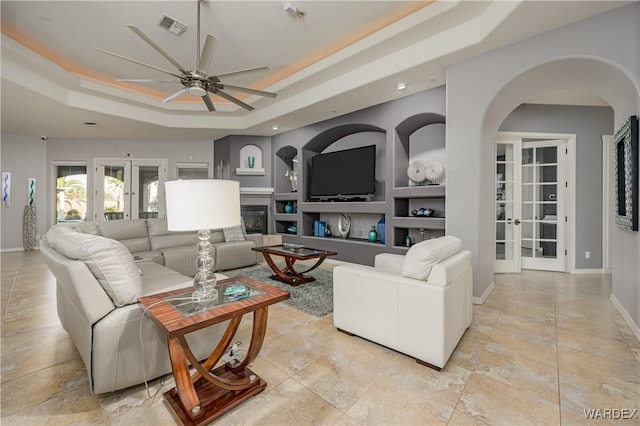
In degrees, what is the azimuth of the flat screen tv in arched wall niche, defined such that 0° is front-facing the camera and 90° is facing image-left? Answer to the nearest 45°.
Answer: approximately 45°

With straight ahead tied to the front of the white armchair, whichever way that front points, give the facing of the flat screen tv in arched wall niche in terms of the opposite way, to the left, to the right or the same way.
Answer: to the left

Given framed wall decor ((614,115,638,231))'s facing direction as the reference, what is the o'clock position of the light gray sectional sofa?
The light gray sectional sofa is roughly at 10 o'clock from the framed wall decor.

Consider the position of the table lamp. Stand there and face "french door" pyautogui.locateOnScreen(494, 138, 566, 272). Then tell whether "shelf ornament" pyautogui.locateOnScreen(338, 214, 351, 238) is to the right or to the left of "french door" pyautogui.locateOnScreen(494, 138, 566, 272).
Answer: left

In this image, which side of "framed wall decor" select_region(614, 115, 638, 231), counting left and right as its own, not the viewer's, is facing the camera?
left
